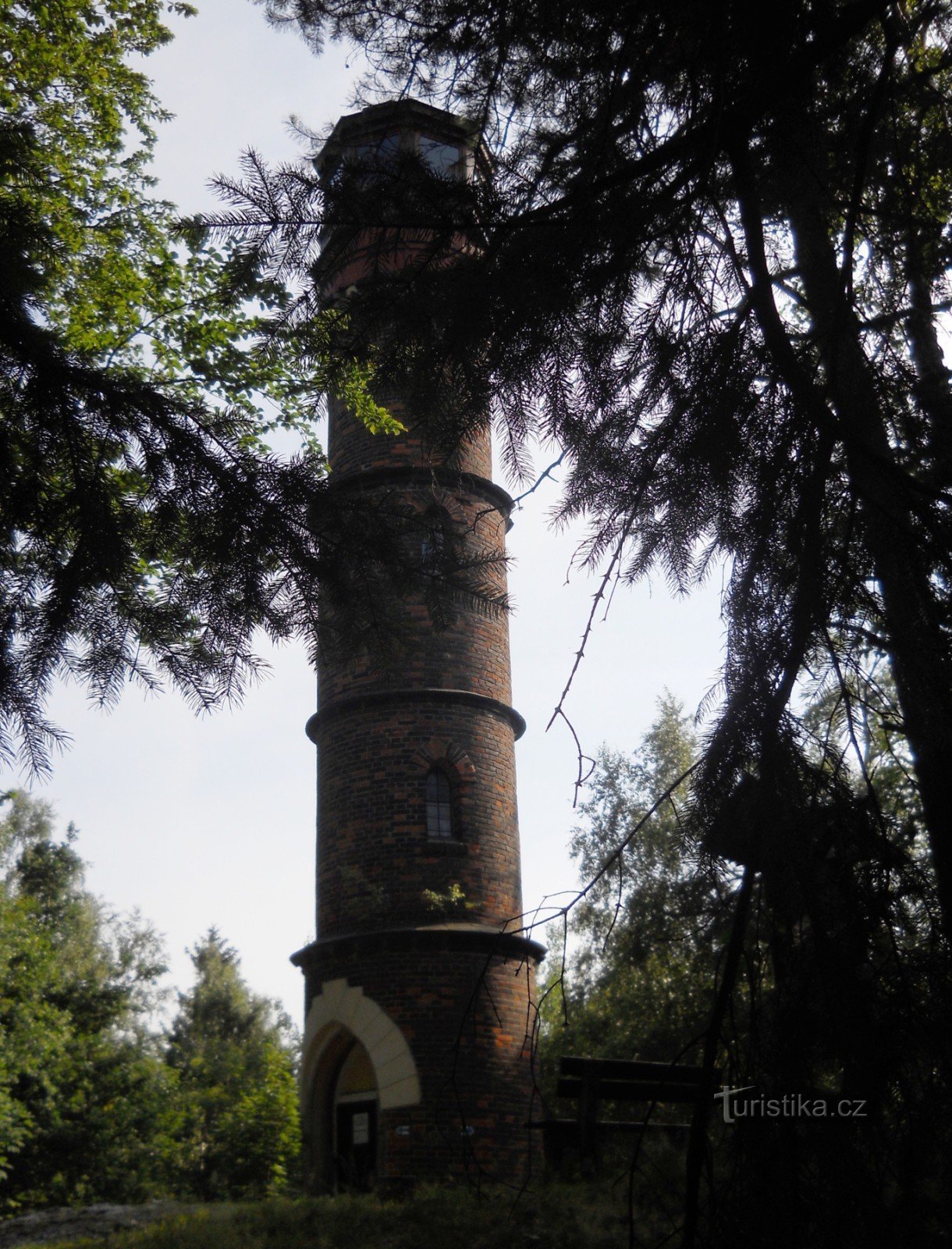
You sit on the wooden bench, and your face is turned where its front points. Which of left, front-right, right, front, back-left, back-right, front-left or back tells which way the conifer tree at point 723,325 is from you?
back-left
